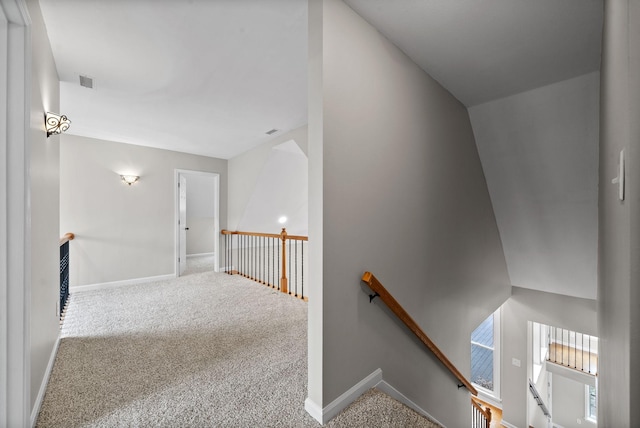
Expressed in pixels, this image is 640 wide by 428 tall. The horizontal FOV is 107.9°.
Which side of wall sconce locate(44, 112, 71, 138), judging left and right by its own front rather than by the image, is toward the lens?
right

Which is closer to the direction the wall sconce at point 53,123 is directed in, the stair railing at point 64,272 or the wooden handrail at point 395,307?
the wooden handrail

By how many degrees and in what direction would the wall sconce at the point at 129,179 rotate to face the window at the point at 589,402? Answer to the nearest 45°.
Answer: approximately 45° to its left

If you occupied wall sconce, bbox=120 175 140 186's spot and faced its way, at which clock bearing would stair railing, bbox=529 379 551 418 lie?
The stair railing is roughly at 10 o'clock from the wall sconce.

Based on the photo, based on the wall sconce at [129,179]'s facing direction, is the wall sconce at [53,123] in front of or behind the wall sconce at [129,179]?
in front

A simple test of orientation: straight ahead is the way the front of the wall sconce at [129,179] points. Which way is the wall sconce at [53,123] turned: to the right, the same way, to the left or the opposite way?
to the left

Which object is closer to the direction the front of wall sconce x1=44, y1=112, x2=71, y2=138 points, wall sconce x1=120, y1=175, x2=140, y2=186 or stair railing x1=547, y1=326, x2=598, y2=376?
the stair railing

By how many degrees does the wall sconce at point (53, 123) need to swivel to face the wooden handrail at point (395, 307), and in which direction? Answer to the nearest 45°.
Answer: approximately 45° to its right

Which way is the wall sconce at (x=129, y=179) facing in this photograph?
toward the camera

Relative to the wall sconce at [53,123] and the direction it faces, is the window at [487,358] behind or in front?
in front

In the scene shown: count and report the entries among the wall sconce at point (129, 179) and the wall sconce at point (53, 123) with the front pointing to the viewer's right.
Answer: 1
